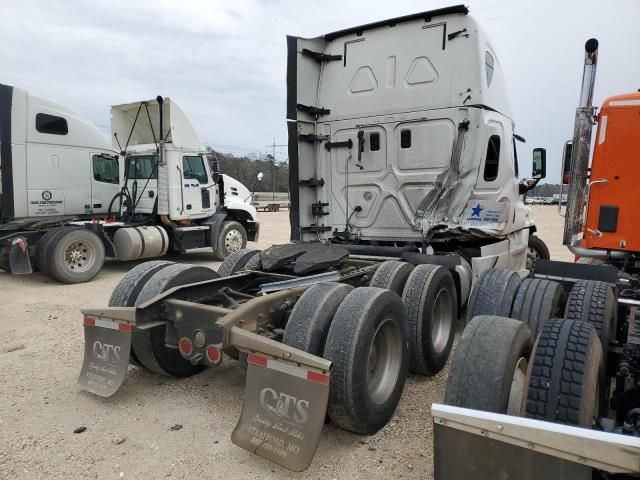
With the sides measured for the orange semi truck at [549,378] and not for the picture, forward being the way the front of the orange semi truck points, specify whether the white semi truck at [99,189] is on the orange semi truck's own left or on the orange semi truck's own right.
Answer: on the orange semi truck's own left

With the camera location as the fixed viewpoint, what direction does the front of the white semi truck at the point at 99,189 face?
facing away from the viewer and to the right of the viewer

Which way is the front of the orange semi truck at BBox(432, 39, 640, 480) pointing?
away from the camera

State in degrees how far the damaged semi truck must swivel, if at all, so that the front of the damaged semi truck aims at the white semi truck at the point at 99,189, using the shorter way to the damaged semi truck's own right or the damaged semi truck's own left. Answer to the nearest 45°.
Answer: approximately 90° to the damaged semi truck's own left

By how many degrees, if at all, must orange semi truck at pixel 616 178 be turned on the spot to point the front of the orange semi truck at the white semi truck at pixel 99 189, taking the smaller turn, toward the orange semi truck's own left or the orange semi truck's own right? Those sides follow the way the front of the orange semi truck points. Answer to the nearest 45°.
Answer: approximately 90° to the orange semi truck's own left

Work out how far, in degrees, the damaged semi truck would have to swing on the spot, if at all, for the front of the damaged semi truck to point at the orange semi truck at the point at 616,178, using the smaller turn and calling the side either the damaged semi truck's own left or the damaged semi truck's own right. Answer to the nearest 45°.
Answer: approximately 45° to the damaged semi truck's own right

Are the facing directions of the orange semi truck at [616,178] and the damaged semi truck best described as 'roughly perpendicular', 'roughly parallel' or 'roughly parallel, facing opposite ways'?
roughly parallel

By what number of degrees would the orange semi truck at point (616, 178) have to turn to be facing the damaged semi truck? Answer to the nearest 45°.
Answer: approximately 90° to its left

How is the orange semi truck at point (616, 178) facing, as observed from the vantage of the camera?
facing away from the viewer
